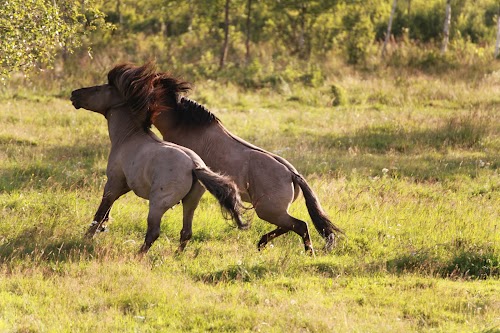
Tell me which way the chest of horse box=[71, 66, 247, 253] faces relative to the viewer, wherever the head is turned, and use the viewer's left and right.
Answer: facing away from the viewer and to the left of the viewer

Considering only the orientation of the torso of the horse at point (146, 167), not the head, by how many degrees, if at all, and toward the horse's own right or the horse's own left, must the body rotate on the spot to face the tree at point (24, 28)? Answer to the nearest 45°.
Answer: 0° — it already faces it
